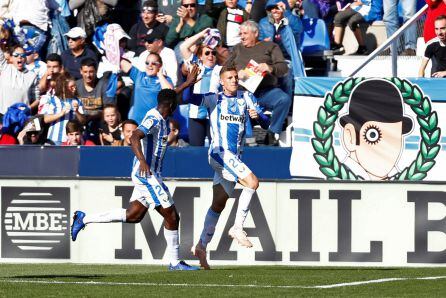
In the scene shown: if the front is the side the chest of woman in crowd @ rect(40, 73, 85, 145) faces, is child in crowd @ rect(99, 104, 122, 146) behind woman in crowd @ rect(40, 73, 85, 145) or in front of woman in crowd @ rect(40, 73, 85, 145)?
in front

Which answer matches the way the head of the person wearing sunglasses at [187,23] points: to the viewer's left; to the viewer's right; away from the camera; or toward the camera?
toward the camera

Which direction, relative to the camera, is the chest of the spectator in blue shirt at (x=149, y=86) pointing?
toward the camera

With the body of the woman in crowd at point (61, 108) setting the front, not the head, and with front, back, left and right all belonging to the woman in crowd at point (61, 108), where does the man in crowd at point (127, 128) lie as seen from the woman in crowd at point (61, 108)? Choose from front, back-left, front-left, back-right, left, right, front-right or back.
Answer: front

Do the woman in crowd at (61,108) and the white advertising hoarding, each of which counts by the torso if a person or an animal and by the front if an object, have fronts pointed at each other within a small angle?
no

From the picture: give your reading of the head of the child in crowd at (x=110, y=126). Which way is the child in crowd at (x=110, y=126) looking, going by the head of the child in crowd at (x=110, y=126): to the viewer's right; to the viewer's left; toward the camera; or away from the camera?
toward the camera

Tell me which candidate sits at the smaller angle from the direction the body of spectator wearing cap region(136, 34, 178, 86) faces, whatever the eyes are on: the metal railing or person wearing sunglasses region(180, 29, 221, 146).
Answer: the person wearing sunglasses

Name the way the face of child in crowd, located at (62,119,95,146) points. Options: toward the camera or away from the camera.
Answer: toward the camera

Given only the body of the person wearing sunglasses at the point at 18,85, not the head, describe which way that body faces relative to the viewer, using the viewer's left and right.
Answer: facing the viewer

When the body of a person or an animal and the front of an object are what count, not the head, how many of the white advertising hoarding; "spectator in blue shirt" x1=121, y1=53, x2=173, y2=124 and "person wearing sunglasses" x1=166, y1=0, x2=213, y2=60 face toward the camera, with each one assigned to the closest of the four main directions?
3

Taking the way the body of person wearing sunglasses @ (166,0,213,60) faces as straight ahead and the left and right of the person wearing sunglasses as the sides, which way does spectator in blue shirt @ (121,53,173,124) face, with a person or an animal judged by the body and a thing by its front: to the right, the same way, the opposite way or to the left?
the same way

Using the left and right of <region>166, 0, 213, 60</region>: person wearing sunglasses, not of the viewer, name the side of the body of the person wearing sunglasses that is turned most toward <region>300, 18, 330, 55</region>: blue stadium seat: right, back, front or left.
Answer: left

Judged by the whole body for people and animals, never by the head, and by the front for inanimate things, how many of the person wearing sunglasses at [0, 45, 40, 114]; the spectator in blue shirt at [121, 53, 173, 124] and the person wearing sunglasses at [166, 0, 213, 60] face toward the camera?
3

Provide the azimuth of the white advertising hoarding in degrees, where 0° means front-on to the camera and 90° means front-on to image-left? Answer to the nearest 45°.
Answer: approximately 0°

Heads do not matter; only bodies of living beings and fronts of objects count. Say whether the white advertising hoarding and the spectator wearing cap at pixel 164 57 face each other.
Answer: no
